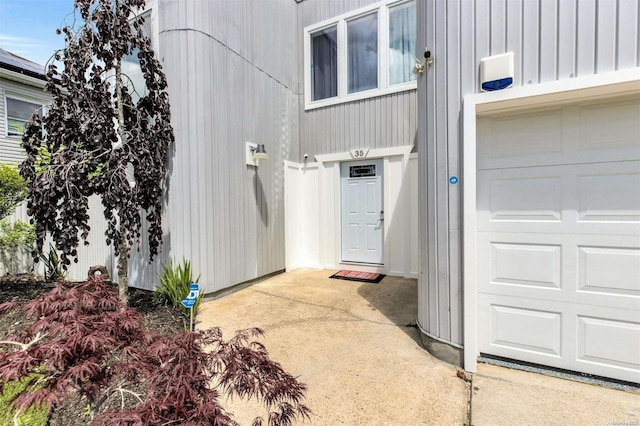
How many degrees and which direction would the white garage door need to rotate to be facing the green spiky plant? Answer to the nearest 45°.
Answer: approximately 45° to its right

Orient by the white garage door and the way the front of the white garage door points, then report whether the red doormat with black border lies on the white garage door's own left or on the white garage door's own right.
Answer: on the white garage door's own right

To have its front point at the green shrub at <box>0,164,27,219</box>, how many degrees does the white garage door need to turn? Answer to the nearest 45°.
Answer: approximately 45° to its right

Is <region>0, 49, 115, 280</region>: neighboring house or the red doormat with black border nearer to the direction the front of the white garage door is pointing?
the neighboring house

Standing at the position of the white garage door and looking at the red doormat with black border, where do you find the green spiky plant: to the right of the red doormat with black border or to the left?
left

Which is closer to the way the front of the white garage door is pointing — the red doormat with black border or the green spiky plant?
the green spiky plant

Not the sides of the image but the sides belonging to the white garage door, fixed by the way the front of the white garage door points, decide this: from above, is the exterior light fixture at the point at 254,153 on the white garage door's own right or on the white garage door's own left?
on the white garage door's own right

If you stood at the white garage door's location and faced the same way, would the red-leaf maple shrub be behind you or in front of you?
in front

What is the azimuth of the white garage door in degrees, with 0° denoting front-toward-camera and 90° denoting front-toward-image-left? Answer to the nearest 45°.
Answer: approximately 45°

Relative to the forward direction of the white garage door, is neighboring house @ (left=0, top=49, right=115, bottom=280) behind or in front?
in front
